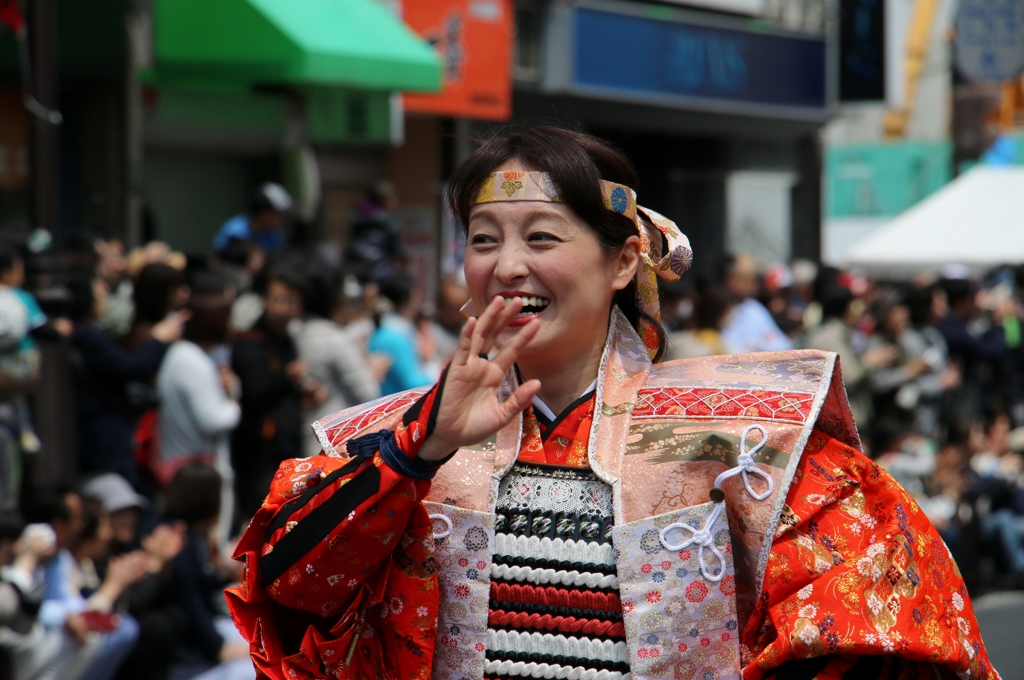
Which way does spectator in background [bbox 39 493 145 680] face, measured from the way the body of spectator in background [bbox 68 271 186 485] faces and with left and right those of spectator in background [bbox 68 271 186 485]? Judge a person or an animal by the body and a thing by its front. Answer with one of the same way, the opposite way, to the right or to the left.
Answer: the same way

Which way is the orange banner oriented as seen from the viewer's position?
toward the camera

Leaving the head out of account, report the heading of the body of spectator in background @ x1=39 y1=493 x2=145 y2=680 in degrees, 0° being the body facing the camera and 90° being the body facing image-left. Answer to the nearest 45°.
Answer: approximately 270°

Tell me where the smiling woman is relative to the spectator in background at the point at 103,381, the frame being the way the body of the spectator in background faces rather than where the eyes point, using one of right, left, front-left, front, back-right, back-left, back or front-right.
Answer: right

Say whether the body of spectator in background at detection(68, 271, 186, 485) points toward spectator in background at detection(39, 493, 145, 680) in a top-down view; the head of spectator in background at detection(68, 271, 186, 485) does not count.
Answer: no

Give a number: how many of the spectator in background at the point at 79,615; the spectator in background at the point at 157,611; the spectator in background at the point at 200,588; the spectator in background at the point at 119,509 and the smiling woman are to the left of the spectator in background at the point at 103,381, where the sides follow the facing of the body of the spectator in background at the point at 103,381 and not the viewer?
0

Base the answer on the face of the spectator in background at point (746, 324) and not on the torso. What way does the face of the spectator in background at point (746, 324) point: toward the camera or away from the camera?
toward the camera

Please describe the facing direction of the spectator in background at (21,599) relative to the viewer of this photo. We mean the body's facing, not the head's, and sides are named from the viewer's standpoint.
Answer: facing to the right of the viewer

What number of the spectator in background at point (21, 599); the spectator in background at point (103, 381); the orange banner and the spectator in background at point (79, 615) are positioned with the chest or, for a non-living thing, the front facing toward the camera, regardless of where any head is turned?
1

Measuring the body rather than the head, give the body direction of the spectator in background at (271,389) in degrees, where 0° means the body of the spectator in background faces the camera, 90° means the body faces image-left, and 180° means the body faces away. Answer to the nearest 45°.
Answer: approximately 315°

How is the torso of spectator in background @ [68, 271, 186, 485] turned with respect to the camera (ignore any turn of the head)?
to the viewer's right

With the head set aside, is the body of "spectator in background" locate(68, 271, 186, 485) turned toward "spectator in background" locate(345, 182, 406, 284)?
no
